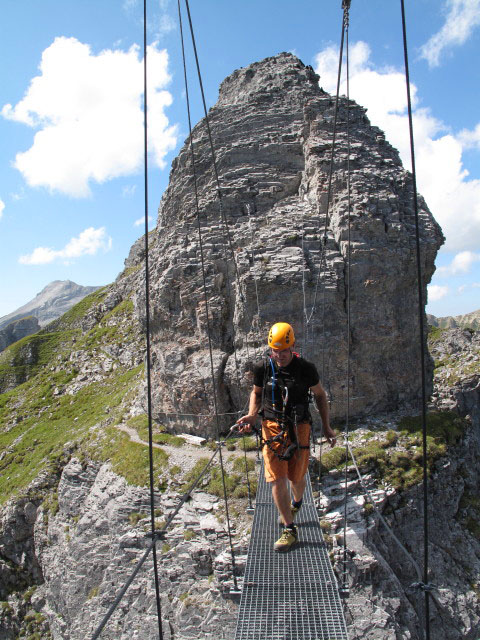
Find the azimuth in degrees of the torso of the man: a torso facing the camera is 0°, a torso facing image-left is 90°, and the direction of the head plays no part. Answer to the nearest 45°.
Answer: approximately 0°
